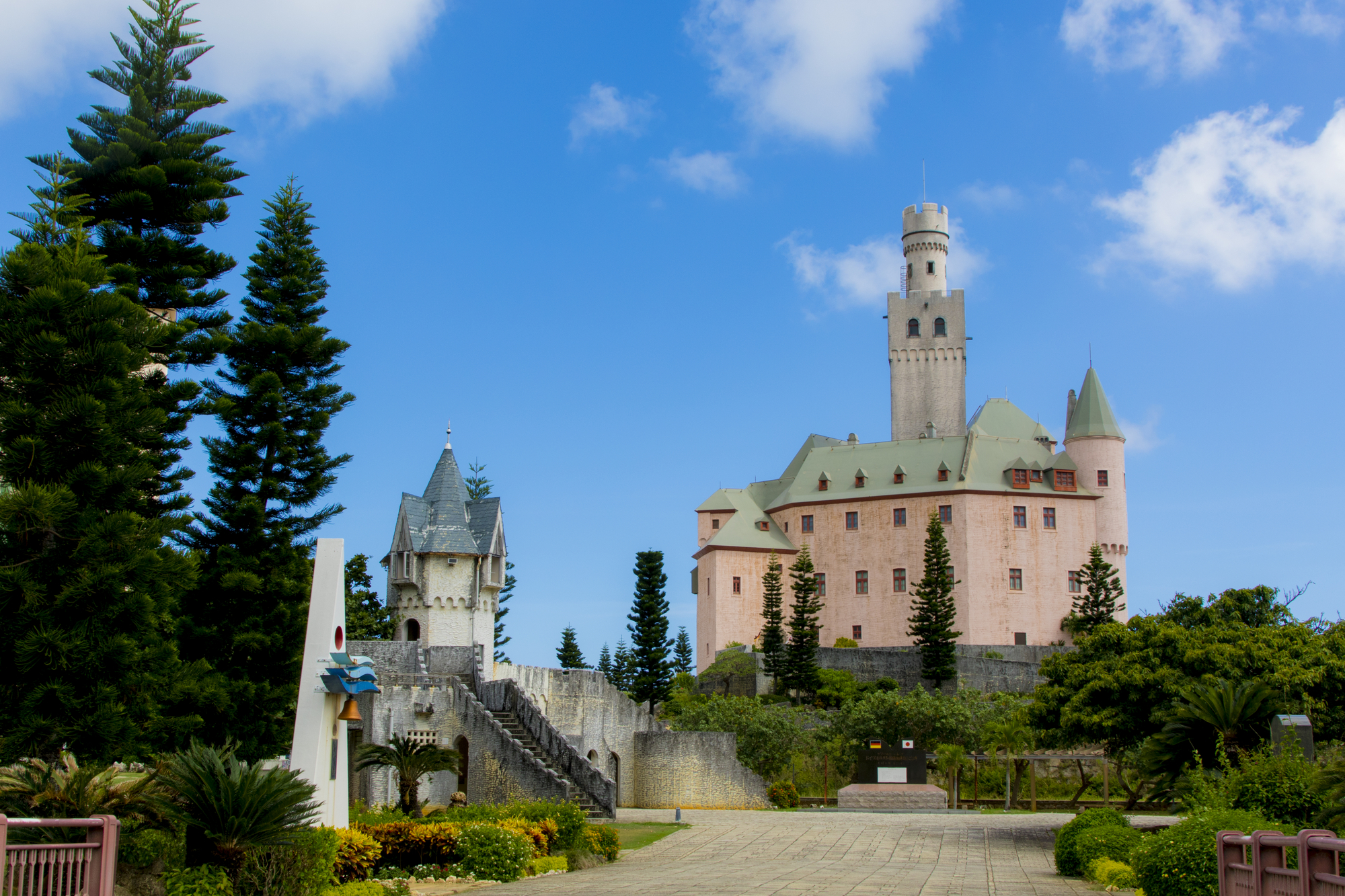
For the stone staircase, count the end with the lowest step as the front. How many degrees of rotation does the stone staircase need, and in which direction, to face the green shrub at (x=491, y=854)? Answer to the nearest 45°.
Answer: approximately 45° to its right

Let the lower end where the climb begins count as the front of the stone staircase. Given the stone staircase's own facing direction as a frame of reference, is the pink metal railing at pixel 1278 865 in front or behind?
in front

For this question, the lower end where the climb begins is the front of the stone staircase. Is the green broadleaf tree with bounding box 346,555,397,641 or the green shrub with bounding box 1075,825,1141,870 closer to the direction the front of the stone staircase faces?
the green shrub

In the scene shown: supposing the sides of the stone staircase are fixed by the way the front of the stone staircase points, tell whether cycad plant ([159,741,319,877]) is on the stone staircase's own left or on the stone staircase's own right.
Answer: on the stone staircase's own right

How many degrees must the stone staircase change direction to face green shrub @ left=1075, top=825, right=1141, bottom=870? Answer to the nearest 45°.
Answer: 0° — it already faces it

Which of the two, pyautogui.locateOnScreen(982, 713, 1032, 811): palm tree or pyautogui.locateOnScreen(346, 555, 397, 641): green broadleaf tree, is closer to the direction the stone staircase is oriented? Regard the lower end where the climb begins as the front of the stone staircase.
the palm tree

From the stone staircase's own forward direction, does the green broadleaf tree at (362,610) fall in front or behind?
behind

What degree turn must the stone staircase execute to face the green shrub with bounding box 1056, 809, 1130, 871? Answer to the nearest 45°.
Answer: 0° — it already faces it

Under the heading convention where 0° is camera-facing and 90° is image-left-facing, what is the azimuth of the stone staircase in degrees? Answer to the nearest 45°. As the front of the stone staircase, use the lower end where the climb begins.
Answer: approximately 315°

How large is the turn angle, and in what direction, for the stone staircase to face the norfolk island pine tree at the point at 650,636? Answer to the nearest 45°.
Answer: approximately 135° to its left

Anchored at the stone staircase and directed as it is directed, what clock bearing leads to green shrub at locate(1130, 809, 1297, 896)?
The green shrub is roughly at 1 o'clock from the stone staircase.

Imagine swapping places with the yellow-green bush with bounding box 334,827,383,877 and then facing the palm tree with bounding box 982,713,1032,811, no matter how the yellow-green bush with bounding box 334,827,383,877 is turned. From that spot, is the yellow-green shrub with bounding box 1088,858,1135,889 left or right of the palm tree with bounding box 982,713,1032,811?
right
